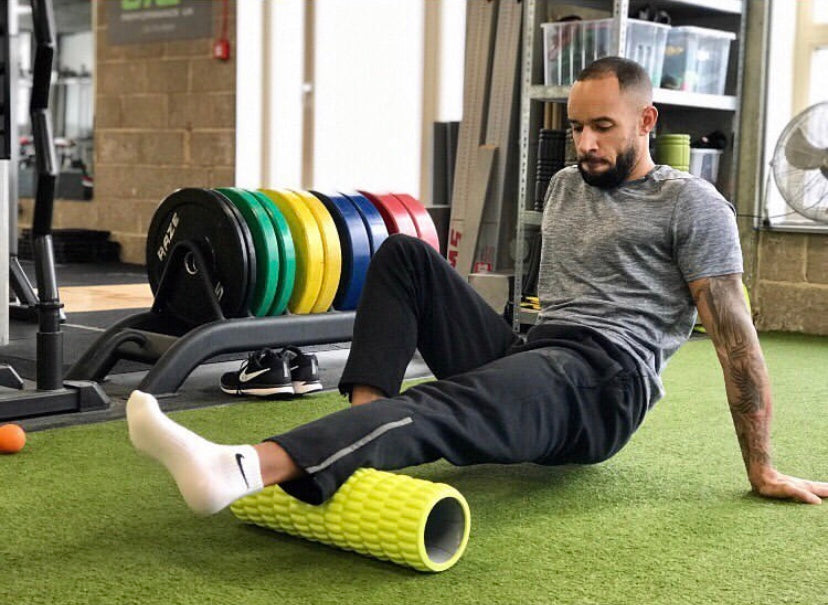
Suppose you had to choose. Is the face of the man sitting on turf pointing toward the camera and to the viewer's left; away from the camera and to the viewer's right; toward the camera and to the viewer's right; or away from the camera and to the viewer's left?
toward the camera and to the viewer's left

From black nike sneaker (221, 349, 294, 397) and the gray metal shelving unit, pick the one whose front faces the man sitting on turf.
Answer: the gray metal shelving unit

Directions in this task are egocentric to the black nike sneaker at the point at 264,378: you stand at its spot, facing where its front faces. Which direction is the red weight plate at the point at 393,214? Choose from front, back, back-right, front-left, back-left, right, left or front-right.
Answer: back-right

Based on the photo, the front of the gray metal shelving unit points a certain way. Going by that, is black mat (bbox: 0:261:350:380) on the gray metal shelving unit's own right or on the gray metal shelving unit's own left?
on the gray metal shelving unit's own right

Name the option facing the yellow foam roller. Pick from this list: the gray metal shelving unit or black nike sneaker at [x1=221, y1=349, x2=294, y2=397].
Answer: the gray metal shelving unit

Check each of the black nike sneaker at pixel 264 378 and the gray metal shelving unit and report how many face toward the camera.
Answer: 1

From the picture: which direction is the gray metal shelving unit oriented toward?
toward the camera

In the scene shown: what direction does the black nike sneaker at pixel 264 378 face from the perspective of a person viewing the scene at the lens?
facing to the left of the viewer

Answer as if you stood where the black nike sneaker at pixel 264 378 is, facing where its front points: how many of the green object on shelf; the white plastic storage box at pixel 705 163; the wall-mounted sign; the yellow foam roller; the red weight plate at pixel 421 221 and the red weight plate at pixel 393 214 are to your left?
1

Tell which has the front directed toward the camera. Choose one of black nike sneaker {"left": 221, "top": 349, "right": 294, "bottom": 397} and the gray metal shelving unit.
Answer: the gray metal shelving unit
